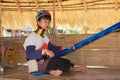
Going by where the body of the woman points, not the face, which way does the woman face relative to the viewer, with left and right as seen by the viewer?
facing the viewer and to the right of the viewer
